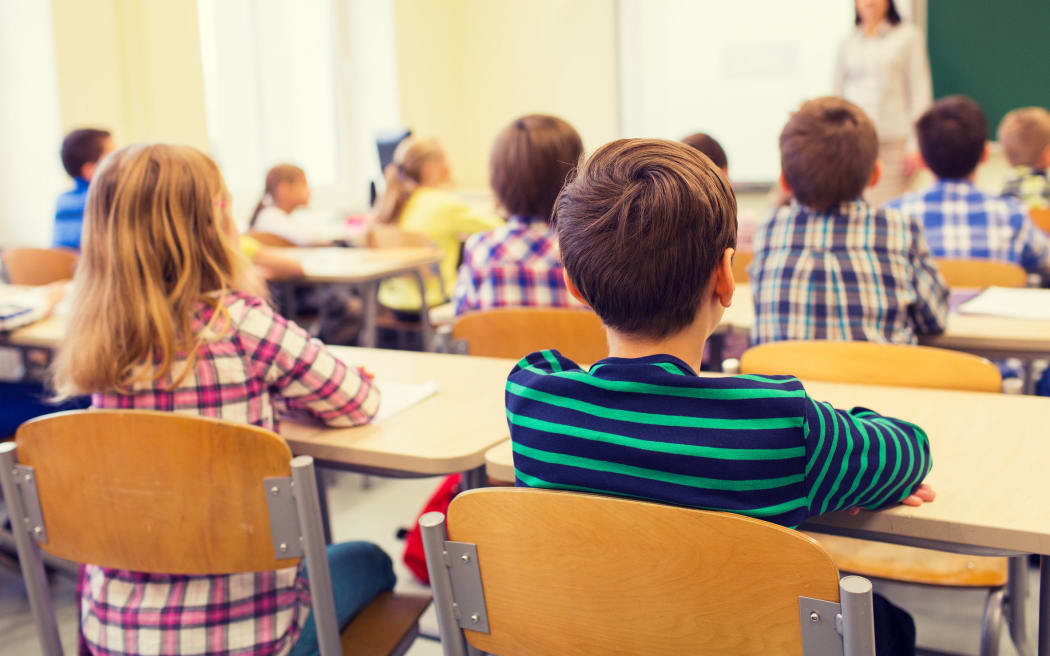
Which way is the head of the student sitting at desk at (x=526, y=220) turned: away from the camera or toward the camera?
away from the camera

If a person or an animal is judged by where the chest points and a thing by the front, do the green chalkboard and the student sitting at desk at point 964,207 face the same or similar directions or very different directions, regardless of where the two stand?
very different directions

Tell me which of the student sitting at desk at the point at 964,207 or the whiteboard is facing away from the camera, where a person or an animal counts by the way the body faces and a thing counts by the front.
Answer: the student sitting at desk

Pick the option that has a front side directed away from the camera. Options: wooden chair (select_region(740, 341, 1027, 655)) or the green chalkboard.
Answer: the wooden chair

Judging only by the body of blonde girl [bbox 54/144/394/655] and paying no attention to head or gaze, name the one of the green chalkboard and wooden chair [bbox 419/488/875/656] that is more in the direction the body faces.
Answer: the green chalkboard

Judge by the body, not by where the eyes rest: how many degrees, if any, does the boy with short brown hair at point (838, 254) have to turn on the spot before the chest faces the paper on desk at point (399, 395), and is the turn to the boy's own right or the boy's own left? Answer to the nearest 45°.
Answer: approximately 135° to the boy's own left

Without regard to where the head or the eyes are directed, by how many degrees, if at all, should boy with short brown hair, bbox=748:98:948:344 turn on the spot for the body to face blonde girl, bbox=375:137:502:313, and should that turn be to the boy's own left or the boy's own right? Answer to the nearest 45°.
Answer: approximately 45° to the boy's own left

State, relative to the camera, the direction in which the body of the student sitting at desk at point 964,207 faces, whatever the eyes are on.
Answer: away from the camera

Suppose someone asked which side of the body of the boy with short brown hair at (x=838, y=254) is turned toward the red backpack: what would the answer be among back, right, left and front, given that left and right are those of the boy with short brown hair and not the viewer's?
left

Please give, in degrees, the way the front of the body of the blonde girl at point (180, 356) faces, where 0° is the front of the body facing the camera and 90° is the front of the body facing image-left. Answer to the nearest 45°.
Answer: approximately 225°

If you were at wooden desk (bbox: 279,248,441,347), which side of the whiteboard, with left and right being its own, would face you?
front

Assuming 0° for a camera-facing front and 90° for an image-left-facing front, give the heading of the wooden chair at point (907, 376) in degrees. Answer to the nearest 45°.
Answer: approximately 180°

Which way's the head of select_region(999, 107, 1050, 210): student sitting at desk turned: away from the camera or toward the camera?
away from the camera

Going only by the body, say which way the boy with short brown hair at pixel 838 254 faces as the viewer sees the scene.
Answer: away from the camera

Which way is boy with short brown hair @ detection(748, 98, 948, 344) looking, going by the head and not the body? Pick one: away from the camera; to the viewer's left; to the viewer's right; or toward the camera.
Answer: away from the camera
